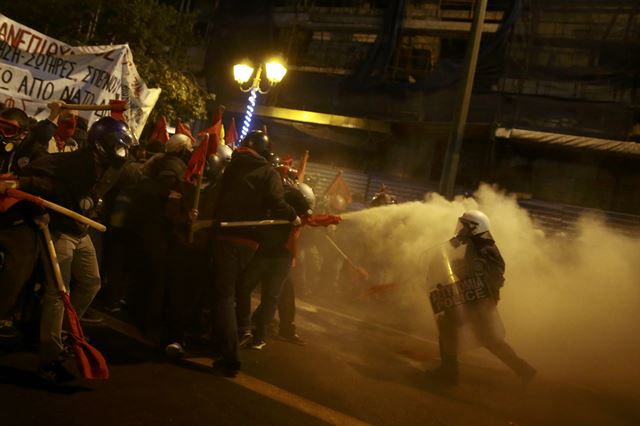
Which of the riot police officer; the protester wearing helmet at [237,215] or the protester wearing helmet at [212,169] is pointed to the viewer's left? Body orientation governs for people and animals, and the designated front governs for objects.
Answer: the riot police officer

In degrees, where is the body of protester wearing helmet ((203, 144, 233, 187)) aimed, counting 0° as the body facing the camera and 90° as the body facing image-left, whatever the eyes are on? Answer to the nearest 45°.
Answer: approximately 270°

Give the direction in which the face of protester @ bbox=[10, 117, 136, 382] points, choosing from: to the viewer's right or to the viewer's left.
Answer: to the viewer's right

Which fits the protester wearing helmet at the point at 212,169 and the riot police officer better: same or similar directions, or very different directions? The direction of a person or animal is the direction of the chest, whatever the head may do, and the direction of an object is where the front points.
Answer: very different directions

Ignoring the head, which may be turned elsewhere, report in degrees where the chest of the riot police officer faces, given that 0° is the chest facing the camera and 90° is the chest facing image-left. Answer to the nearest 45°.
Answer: approximately 90°

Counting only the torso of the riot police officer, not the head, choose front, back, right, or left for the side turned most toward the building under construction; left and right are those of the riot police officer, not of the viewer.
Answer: right

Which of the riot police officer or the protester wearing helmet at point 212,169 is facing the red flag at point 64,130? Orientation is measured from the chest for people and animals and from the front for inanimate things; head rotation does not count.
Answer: the riot police officer

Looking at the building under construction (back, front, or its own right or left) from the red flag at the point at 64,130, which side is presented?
front

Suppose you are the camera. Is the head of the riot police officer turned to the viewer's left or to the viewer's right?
to the viewer's left

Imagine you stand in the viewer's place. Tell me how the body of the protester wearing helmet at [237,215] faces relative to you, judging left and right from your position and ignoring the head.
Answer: facing away from the viewer and to the right of the viewer

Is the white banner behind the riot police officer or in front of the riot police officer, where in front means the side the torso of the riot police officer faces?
in front

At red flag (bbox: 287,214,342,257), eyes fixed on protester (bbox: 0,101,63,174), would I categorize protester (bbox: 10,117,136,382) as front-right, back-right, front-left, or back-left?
front-left

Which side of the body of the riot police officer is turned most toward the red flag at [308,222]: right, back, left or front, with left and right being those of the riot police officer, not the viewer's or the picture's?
front

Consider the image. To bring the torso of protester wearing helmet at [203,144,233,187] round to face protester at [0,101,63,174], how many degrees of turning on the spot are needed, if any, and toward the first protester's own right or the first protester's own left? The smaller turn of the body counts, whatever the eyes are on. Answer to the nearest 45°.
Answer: approximately 180°

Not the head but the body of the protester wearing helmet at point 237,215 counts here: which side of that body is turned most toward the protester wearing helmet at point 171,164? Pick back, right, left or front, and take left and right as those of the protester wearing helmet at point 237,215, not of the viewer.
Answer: left

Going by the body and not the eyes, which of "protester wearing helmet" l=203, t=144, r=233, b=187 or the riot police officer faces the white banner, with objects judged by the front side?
the riot police officer
